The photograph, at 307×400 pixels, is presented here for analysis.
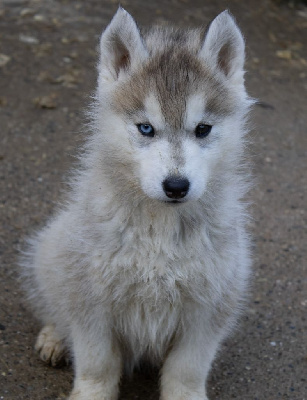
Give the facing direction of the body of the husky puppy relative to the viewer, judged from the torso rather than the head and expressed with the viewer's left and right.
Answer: facing the viewer

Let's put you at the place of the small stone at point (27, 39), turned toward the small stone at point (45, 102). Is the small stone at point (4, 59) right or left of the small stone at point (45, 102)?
right

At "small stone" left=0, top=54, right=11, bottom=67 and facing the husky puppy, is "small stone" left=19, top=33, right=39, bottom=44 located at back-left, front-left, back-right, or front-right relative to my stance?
back-left

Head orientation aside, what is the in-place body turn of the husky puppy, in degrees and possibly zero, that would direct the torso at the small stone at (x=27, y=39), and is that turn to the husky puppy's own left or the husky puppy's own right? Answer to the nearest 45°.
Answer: approximately 180°

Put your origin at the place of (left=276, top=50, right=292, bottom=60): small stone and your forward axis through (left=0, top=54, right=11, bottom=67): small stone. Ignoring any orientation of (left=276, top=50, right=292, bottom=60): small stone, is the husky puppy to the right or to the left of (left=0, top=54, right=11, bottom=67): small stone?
left

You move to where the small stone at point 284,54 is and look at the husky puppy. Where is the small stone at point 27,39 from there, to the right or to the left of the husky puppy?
right

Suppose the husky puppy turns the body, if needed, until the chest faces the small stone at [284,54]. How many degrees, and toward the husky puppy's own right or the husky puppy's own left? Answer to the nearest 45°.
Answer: approximately 180°

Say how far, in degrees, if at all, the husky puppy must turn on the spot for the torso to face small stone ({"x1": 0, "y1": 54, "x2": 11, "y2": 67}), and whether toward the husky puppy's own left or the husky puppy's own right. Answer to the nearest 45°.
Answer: approximately 135° to the husky puppy's own right

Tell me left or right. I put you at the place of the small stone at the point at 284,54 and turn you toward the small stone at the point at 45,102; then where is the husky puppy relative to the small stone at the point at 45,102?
left
